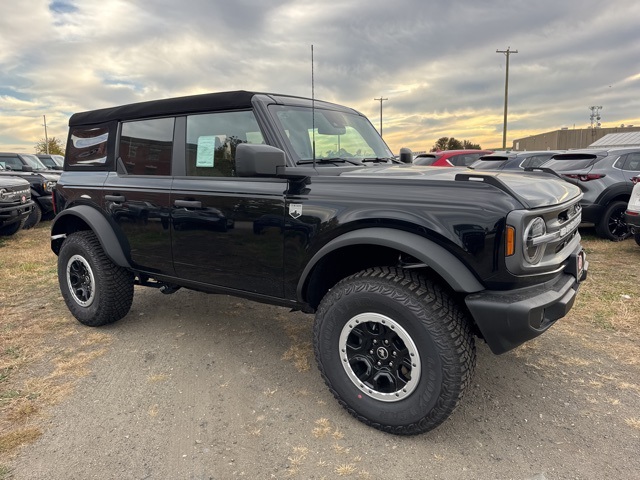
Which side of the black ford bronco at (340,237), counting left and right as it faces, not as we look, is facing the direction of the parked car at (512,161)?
left

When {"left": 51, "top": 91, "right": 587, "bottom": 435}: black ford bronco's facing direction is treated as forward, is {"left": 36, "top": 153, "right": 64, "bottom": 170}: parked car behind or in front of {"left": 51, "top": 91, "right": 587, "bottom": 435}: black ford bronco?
behind

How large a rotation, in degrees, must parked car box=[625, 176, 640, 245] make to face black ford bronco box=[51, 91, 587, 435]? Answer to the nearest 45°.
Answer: approximately 135° to its right

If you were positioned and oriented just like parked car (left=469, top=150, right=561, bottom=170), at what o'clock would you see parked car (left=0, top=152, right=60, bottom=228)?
parked car (left=0, top=152, right=60, bottom=228) is roughly at 7 o'clock from parked car (left=469, top=150, right=561, bottom=170).

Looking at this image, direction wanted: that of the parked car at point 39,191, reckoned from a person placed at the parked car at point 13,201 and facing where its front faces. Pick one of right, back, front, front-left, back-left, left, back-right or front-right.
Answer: back-left

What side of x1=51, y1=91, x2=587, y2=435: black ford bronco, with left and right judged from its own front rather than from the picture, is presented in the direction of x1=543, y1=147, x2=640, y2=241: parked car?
left

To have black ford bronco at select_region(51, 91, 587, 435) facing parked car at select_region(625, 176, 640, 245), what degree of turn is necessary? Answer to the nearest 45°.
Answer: approximately 90° to its left

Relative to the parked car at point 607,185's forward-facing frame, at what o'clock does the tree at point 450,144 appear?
The tree is roughly at 10 o'clock from the parked car.
